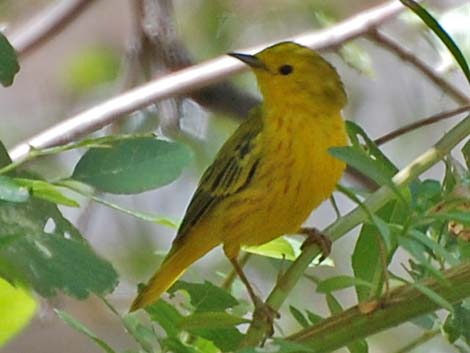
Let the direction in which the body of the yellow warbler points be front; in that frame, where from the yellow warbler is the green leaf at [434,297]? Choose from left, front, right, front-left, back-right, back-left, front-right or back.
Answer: front-left

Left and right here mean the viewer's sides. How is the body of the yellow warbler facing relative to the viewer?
facing the viewer and to the right of the viewer

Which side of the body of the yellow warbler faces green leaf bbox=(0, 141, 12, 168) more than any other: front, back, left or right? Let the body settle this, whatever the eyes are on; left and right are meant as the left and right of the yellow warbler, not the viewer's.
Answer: right

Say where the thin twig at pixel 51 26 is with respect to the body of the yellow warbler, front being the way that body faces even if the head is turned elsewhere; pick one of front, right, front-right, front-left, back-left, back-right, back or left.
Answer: back
